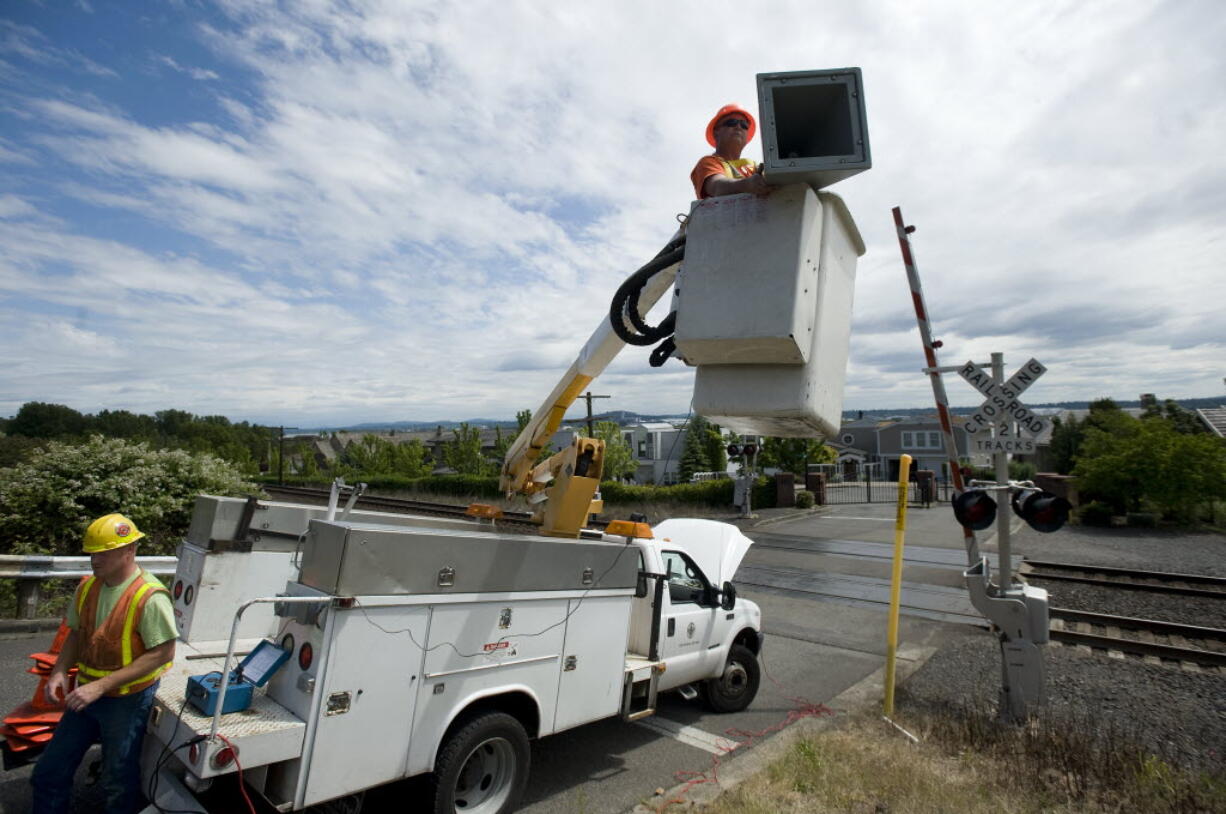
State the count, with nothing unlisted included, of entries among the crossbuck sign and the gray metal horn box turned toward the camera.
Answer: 2

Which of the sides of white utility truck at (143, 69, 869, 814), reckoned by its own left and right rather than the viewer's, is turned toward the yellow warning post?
front

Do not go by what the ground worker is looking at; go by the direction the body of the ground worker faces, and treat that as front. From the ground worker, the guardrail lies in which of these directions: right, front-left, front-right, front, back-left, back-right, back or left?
back-right

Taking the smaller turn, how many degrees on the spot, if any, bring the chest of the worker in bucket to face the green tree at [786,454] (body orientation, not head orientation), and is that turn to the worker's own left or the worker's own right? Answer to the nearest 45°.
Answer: approximately 135° to the worker's own left

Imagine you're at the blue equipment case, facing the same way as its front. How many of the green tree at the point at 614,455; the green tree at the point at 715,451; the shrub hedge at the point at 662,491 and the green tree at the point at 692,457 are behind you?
4

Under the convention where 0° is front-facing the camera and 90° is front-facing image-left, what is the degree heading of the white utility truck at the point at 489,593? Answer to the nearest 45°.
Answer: approximately 225°

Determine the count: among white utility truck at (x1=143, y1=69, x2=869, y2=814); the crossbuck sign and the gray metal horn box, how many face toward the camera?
2

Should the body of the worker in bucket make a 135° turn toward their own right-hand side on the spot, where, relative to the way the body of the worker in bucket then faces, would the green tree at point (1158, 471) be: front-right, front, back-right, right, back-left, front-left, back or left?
back-right

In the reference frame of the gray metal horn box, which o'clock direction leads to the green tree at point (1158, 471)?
The green tree is roughly at 7 o'clock from the gray metal horn box.

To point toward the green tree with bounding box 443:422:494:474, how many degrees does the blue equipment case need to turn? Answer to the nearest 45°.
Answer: approximately 135° to its right
